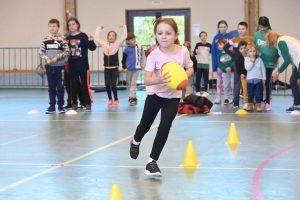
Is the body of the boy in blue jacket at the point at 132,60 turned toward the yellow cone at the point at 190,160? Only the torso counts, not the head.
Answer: yes

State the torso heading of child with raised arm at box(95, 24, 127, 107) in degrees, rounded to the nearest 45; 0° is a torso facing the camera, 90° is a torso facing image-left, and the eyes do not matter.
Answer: approximately 0°

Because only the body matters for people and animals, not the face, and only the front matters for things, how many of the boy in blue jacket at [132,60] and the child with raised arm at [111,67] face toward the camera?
2

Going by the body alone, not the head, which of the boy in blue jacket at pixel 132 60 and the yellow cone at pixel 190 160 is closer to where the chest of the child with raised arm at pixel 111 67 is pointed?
the yellow cone

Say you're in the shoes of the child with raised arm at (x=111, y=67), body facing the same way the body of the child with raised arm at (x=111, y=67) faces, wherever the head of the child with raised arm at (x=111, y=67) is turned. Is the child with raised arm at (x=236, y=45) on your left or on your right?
on your left

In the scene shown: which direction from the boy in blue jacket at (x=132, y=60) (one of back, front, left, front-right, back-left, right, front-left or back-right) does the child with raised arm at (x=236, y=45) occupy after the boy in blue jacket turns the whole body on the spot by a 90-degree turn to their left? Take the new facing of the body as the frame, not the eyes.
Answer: front-right

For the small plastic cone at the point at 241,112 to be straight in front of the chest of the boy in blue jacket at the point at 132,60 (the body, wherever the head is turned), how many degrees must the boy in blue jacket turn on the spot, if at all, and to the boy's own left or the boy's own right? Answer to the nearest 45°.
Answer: approximately 45° to the boy's own left

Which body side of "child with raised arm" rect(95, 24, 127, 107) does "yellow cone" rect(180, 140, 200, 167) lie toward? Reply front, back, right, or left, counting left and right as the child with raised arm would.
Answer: front
